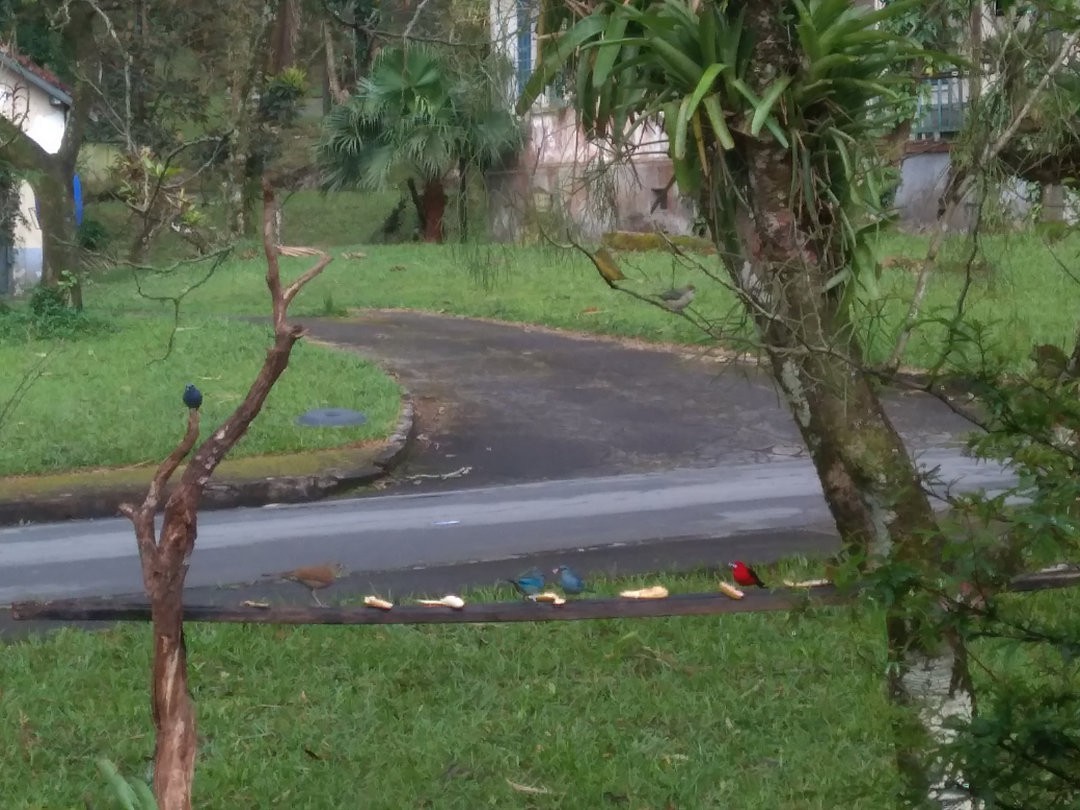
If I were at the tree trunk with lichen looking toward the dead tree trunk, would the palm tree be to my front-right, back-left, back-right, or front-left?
back-right

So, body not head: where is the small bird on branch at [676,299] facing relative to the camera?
to the viewer's right

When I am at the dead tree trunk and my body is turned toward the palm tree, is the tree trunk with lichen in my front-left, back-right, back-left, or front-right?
front-right

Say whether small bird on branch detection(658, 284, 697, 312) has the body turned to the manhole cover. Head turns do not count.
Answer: no
